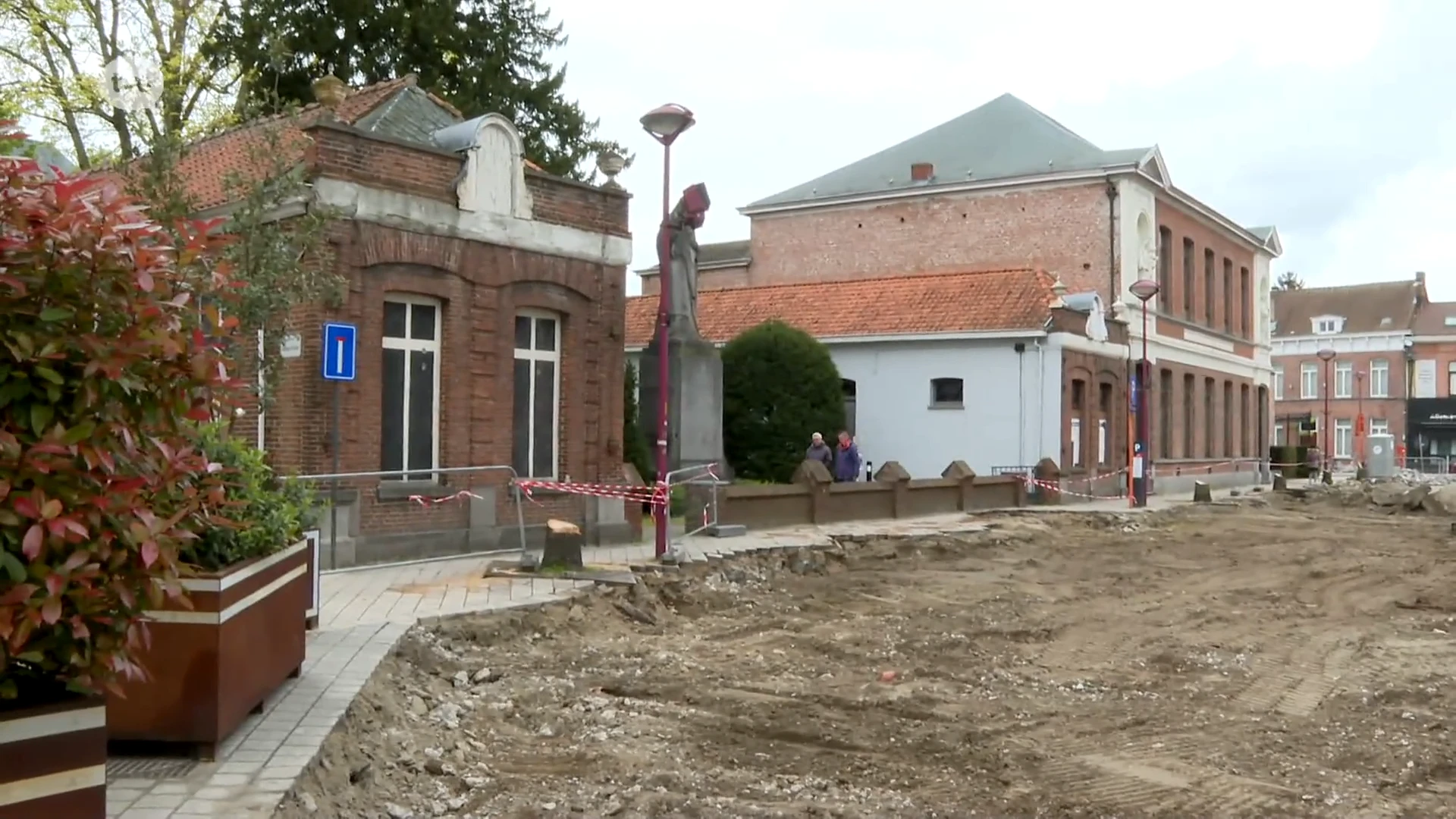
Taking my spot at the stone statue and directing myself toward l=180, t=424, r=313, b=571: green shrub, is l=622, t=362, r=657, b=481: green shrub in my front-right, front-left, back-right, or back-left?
back-right

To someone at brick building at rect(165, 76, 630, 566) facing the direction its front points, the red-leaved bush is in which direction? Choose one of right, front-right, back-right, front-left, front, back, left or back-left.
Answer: front-right

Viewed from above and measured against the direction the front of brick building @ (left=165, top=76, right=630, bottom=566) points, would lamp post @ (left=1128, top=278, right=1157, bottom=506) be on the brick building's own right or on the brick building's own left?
on the brick building's own left

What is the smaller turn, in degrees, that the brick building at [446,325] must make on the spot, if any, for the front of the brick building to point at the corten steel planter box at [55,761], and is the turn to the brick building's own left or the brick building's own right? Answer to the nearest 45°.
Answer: approximately 45° to the brick building's own right

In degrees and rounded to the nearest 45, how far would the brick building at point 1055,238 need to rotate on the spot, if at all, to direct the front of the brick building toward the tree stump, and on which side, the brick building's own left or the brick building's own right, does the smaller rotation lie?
approximately 45° to the brick building's own right

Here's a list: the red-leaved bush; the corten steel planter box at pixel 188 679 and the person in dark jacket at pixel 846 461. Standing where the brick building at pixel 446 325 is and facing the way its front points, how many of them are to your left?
1

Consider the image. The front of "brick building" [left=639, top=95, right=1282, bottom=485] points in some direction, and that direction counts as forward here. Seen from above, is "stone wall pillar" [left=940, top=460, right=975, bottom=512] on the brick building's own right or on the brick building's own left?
on the brick building's own right

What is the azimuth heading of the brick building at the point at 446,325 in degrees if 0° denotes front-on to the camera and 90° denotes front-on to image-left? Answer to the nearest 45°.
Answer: approximately 315°
